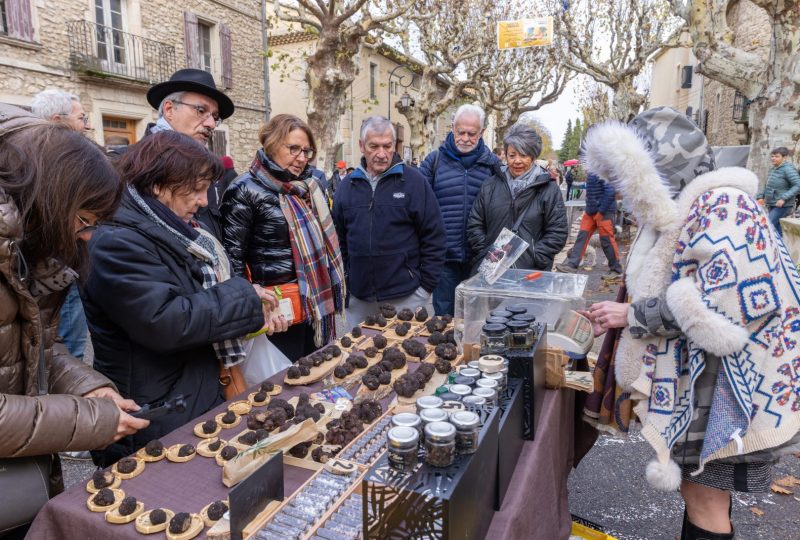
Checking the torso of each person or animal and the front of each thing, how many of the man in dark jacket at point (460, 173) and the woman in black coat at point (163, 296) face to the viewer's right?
1

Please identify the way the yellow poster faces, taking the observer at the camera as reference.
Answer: facing the viewer

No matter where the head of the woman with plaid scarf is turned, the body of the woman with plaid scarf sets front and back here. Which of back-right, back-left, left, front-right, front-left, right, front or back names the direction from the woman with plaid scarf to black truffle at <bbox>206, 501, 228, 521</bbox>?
front-right

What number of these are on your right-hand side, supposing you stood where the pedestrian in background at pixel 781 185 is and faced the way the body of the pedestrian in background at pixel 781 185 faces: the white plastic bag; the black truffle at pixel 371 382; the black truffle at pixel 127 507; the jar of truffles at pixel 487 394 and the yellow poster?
1

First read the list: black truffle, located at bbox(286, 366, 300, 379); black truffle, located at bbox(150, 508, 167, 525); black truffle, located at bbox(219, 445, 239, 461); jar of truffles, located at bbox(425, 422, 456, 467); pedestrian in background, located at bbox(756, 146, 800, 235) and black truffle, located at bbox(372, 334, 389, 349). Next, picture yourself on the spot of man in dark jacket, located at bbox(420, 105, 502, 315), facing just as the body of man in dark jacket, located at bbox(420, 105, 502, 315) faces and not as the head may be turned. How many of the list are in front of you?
5

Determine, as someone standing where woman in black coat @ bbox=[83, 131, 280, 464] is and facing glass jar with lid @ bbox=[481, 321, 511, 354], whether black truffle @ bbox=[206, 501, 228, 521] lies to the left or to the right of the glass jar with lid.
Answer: right

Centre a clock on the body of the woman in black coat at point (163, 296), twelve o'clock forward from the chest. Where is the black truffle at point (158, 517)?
The black truffle is roughly at 3 o'clock from the woman in black coat.

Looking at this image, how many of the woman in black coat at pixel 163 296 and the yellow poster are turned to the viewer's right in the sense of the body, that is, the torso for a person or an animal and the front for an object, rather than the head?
1

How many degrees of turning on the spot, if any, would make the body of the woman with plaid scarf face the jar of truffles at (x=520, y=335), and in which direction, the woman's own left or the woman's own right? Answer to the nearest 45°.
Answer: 0° — they already face it

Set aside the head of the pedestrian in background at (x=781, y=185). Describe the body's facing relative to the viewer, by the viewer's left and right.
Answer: facing the viewer and to the left of the viewer

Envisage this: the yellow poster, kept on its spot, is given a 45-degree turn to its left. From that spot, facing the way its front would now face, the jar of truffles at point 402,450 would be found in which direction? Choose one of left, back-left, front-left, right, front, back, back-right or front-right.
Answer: front-right

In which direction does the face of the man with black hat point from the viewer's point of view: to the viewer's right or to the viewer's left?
to the viewer's right

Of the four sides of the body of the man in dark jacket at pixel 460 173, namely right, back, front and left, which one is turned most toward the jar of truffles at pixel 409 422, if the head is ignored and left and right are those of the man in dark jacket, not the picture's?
front

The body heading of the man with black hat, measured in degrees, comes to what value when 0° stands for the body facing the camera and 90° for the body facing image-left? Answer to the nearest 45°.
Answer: approximately 315°

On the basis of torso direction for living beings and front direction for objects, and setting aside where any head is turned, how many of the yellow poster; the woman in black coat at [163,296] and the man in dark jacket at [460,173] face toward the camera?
2

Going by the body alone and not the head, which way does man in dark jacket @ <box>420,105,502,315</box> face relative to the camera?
toward the camera

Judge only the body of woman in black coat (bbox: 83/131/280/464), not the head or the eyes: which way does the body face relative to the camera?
to the viewer's right

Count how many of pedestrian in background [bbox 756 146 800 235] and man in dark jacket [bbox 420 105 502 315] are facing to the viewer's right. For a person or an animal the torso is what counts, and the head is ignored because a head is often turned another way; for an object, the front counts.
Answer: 0

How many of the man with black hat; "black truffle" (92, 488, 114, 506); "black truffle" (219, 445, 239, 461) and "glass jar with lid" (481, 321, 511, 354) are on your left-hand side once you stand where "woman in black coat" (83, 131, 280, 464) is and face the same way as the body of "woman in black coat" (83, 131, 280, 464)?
1
